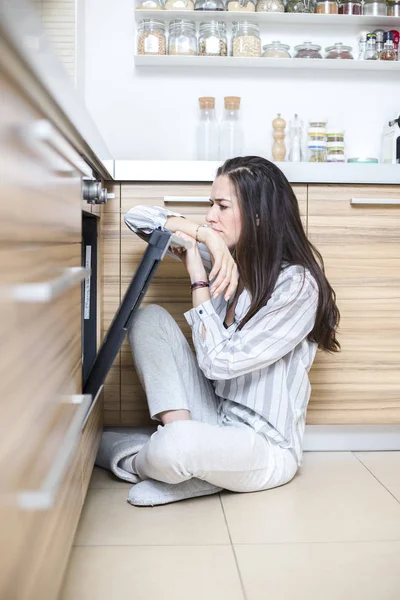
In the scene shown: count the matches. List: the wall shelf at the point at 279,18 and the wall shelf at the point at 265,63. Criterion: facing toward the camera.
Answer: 2

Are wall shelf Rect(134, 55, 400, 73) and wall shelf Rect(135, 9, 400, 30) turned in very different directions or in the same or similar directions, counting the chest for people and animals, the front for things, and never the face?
same or similar directions

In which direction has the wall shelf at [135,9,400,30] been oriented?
toward the camera
